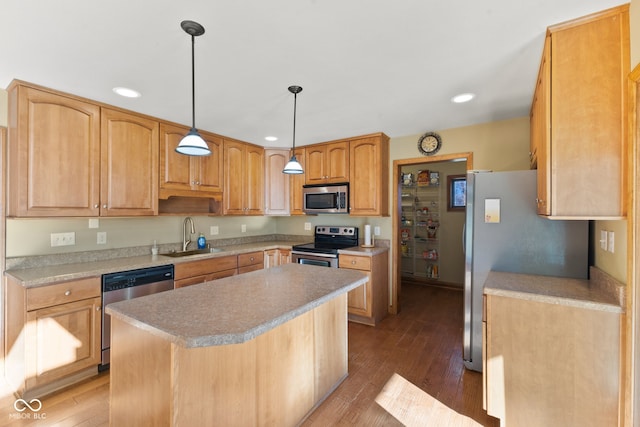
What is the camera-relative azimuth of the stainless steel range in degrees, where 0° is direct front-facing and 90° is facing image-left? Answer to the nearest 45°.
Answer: approximately 45°

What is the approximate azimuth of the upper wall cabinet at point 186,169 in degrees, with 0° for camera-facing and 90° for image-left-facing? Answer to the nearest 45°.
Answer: approximately 315°

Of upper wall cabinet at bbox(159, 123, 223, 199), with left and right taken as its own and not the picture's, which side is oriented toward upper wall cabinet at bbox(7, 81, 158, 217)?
right

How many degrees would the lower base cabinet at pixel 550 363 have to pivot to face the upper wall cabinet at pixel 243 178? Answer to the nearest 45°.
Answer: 0° — it already faces it

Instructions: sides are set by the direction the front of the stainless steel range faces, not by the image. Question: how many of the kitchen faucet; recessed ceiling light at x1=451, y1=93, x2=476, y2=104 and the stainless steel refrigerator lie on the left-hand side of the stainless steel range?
2

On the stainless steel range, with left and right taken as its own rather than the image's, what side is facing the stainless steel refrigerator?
left

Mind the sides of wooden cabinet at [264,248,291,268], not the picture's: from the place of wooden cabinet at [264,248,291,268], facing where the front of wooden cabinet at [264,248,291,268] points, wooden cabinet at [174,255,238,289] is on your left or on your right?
on your right

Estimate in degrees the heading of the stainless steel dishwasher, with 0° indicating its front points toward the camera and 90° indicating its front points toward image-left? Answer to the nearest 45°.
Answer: approximately 315°

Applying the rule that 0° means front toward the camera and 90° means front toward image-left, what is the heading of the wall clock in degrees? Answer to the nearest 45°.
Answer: approximately 0°
